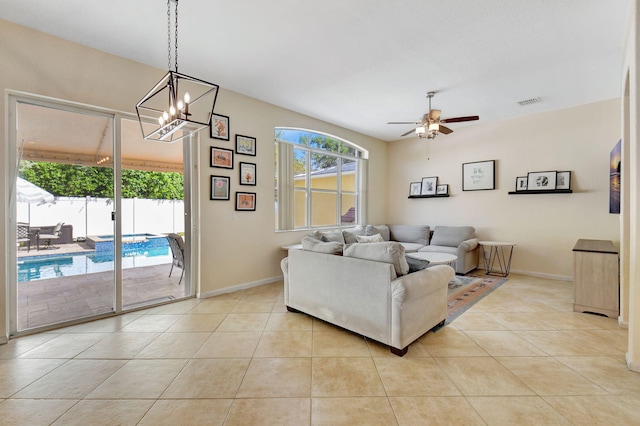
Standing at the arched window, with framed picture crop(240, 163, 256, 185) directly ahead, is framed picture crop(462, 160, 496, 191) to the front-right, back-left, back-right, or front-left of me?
back-left

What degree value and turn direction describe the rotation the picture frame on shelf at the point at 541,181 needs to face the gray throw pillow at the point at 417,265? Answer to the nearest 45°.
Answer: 0° — it already faces it

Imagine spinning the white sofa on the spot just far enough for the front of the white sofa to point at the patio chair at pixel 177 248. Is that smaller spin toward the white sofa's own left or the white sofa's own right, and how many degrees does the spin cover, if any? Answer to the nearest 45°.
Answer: approximately 135° to the white sofa's own left

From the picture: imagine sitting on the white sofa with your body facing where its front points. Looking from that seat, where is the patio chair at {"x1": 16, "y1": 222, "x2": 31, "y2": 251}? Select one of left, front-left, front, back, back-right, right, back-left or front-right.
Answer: back-left

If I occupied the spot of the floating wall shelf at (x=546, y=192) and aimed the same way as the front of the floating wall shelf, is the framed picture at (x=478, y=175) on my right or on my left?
on my right

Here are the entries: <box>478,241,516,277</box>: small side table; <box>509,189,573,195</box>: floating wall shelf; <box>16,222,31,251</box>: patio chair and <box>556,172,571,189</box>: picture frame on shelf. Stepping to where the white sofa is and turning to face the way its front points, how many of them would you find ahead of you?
3

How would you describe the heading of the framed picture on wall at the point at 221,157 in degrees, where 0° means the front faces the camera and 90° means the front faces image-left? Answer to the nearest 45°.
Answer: approximately 315°

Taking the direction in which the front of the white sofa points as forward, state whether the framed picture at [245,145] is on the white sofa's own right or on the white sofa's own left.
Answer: on the white sofa's own left

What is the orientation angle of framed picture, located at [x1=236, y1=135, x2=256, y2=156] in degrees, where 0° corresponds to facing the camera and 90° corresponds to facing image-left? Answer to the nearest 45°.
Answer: approximately 315°

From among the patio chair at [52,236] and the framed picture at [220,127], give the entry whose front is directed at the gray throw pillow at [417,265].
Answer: the framed picture

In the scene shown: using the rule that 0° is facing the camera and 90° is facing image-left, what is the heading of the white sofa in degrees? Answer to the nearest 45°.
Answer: approximately 225°

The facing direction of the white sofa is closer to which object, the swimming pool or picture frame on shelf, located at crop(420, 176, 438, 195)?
the picture frame on shelf
